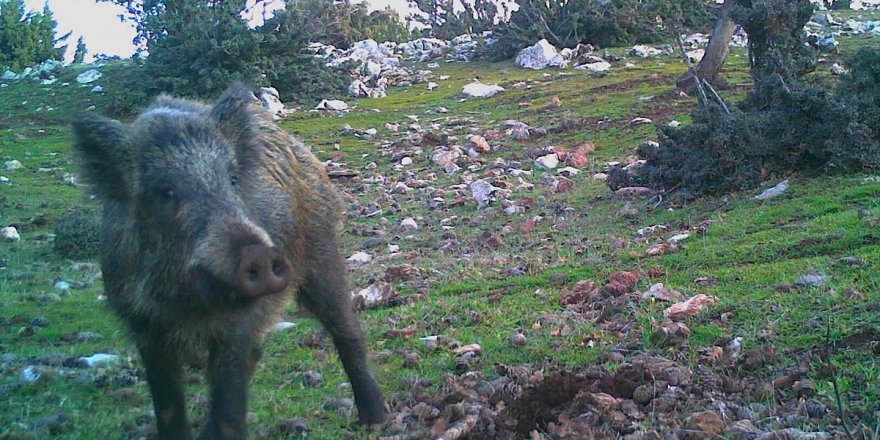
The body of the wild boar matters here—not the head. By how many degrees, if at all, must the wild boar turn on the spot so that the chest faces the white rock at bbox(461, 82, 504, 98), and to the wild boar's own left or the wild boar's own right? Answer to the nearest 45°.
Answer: approximately 180°

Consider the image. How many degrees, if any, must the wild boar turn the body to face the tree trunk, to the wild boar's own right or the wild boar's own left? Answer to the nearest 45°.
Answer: approximately 180°

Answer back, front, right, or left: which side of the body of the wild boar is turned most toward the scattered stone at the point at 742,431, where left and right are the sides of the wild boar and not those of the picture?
left

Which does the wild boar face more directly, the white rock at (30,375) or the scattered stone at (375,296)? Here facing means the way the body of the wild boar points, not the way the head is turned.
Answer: the white rock

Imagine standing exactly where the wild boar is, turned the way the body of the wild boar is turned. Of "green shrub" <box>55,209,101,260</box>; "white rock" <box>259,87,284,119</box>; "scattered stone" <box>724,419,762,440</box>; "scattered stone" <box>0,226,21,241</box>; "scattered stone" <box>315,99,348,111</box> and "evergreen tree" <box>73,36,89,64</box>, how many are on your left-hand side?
1

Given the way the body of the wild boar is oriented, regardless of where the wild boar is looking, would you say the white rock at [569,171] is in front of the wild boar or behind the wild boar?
behind

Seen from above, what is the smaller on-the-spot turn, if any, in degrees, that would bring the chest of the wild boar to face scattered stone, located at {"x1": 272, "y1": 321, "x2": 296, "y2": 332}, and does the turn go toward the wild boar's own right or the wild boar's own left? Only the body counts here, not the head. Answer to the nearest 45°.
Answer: approximately 135° to the wild boar's own right

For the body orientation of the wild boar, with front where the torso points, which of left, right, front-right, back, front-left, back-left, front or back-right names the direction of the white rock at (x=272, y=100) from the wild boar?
back-right

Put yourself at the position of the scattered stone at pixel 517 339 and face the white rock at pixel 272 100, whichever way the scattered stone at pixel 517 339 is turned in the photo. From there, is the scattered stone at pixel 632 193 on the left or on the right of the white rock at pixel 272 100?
right

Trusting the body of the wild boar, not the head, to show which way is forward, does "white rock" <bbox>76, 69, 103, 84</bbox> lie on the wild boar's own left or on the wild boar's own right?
on the wild boar's own right

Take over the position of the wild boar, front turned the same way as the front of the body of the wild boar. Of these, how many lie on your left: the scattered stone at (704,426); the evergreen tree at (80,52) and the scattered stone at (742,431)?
2

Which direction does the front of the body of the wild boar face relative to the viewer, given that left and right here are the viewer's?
facing the viewer and to the left of the viewer

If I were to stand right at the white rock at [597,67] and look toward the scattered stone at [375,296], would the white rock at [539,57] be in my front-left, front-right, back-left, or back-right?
back-right
